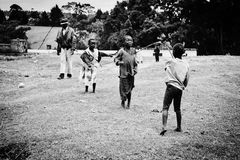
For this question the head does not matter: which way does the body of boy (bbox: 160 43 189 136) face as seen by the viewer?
away from the camera

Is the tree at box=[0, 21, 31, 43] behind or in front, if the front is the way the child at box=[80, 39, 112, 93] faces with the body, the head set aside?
behind

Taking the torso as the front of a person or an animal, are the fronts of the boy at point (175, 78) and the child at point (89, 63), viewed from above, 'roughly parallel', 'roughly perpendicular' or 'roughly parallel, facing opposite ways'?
roughly parallel, facing opposite ways

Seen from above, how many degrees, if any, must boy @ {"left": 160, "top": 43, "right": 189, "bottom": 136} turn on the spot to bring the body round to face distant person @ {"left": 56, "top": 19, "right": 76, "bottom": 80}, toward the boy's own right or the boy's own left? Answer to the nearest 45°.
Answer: approximately 45° to the boy's own left

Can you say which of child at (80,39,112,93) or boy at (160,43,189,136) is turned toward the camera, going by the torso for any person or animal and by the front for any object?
the child

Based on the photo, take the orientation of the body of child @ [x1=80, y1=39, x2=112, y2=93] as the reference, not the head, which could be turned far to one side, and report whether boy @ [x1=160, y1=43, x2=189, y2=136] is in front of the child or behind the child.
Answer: in front

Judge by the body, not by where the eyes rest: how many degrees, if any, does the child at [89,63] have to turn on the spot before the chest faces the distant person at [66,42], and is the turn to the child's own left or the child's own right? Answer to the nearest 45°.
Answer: approximately 180°

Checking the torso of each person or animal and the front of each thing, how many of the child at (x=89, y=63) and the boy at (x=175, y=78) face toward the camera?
1

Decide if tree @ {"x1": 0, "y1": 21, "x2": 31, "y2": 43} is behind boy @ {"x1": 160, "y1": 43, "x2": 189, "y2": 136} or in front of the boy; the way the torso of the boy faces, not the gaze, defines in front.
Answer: in front

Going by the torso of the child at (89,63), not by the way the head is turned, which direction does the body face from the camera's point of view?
toward the camera

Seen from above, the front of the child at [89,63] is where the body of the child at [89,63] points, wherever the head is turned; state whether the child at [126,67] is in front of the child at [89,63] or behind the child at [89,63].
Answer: in front
